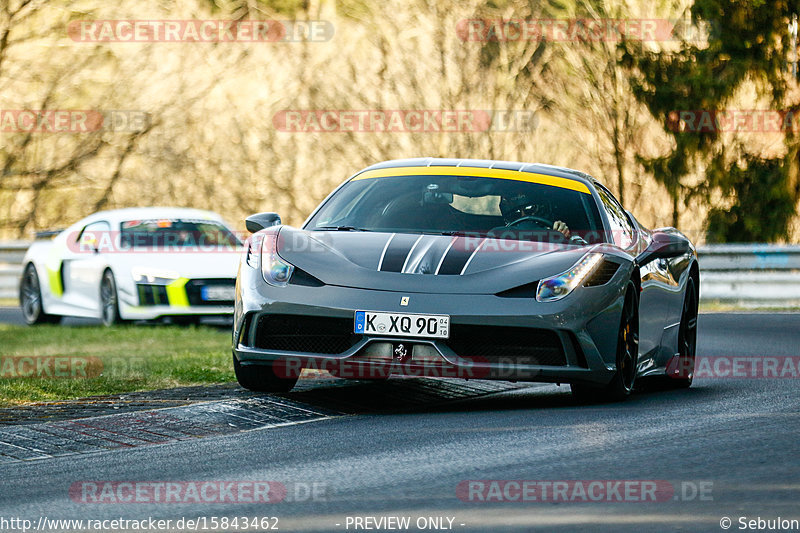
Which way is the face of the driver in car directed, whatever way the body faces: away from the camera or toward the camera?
toward the camera

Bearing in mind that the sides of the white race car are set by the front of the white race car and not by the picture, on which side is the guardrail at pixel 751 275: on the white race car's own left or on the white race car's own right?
on the white race car's own left

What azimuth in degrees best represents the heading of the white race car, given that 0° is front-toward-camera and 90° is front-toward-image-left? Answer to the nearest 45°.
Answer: approximately 315°

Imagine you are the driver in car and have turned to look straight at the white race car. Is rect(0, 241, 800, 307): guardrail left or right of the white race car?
right

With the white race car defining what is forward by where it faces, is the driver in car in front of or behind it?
in front
